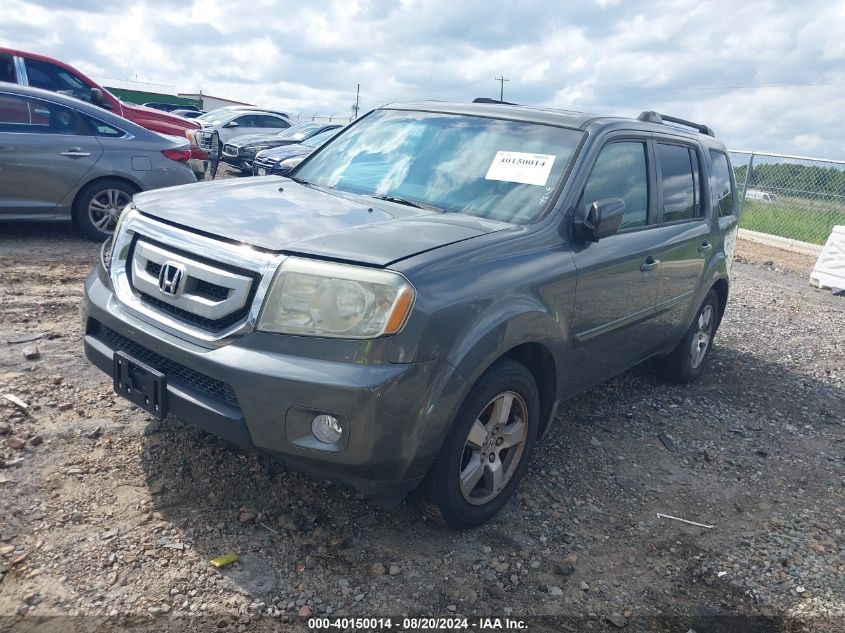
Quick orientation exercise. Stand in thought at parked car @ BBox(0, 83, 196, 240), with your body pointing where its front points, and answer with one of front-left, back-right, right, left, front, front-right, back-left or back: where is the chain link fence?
back

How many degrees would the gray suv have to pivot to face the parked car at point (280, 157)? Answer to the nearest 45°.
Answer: approximately 135° to its right

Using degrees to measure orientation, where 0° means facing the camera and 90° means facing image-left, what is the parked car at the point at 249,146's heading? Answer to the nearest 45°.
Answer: approximately 45°

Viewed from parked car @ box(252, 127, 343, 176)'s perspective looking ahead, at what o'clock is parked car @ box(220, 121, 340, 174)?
parked car @ box(220, 121, 340, 174) is roughly at 4 o'clock from parked car @ box(252, 127, 343, 176).

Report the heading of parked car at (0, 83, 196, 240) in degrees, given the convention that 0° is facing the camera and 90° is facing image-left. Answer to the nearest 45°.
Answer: approximately 90°

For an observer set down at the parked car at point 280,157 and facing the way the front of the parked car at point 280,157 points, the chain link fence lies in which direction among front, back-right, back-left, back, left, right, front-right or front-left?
back-left
